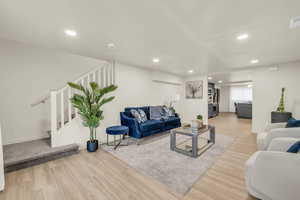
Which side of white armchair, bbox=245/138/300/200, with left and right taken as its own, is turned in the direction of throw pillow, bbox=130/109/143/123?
front

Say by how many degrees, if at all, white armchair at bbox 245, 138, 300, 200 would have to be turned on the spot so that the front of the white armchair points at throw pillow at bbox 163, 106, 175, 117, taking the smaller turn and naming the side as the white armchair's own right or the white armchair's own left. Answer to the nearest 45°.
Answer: approximately 45° to the white armchair's own right

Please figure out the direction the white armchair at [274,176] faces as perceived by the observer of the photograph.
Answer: facing to the left of the viewer

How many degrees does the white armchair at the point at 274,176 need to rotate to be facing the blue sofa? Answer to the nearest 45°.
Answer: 0° — it already faces it

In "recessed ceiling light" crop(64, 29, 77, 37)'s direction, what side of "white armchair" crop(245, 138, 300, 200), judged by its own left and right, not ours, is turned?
front

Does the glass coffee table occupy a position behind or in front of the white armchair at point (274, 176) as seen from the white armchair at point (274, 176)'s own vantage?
in front

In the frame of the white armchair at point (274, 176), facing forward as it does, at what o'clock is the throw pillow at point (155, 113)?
The throw pillow is roughly at 1 o'clock from the white armchair.
